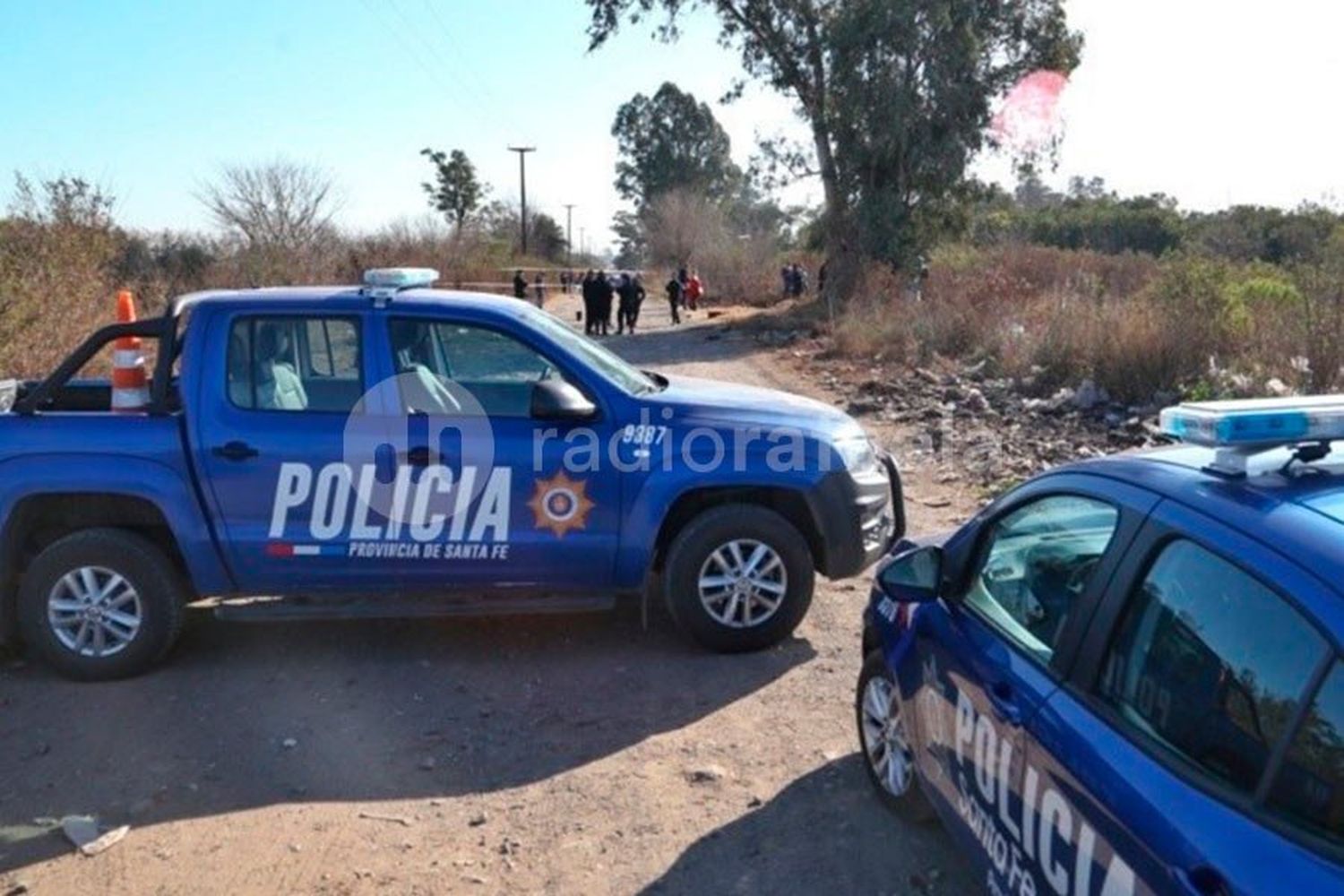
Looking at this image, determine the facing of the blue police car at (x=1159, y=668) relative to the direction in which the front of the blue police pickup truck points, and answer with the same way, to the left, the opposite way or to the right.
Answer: to the left

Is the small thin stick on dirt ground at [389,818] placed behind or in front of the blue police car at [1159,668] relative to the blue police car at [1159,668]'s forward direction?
in front

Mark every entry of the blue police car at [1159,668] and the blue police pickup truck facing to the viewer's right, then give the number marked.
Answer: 1

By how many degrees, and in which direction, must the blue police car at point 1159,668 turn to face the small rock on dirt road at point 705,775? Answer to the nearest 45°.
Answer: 0° — it already faces it

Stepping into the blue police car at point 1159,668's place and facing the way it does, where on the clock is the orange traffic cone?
The orange traffic cone is roughly at 11 o'clock from the blue police car.

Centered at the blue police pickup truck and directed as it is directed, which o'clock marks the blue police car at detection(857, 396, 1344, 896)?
The blue police car is roughly at 2 o'clock from the blue police pickup truck.

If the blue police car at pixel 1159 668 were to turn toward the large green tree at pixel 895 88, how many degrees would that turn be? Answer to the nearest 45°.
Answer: approximately 45° to its right

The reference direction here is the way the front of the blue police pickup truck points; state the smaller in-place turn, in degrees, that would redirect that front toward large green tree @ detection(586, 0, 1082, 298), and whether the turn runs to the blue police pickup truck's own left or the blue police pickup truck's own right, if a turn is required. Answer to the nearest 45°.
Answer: approximately 45° to the blue police pickup truck's own left

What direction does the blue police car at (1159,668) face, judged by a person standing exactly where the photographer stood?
facing away from the viewer and to the left of the viewer

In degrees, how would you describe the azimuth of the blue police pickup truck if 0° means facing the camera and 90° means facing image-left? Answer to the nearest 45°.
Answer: approximately 270°

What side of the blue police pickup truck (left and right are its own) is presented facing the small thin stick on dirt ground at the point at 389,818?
right
